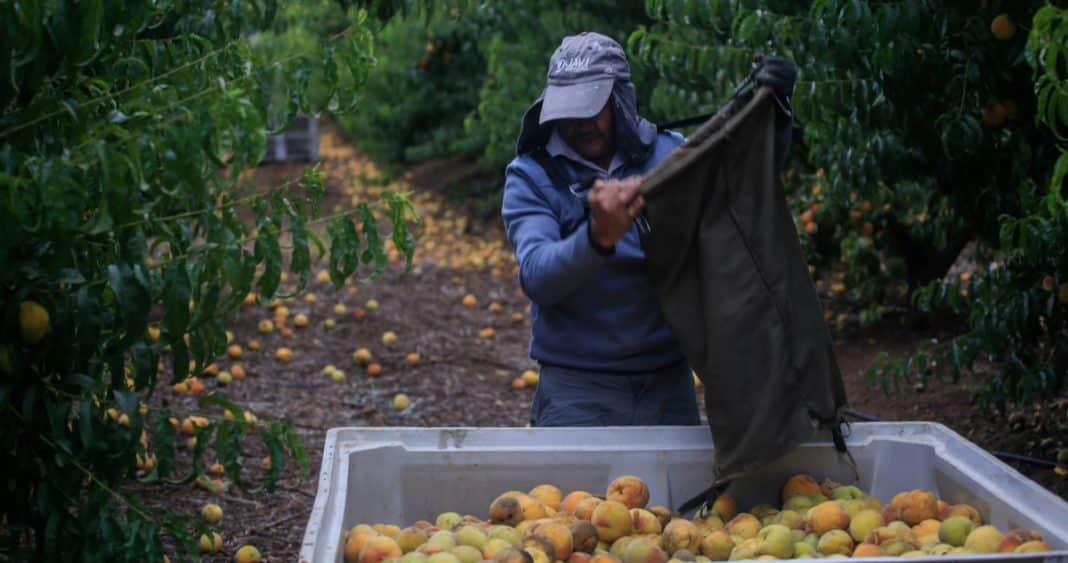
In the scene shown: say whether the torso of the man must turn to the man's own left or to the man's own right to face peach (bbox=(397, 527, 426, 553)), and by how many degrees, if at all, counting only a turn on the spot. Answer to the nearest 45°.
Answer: approximately 45° to the man's own right

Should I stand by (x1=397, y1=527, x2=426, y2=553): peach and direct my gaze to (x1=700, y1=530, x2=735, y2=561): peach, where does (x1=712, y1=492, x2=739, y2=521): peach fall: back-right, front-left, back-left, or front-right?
front-left

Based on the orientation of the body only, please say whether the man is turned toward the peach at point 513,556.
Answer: yes

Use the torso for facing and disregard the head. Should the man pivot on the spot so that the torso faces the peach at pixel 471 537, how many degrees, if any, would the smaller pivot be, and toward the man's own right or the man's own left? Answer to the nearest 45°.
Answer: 0° — they already face it

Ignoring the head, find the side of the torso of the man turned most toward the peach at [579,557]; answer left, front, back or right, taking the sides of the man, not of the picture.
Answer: front

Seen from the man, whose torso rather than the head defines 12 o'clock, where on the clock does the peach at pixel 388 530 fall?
The peach is roughly at 1 o'clock from the man.

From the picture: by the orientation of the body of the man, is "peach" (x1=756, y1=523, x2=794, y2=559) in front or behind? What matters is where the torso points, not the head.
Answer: in front

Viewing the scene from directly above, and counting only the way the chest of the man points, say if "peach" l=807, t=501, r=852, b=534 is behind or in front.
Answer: in front

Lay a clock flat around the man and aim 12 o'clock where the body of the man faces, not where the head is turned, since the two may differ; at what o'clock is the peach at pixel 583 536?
The peach is roughly at 12 o'clock from the man.

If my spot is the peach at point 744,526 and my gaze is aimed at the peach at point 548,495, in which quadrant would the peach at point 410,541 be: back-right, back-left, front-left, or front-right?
front-left

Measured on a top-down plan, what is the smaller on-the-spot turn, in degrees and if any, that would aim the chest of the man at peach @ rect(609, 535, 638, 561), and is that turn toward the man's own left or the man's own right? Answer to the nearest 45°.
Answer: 0° — they already face it

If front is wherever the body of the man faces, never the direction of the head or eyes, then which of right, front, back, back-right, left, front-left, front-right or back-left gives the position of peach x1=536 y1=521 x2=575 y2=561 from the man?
front

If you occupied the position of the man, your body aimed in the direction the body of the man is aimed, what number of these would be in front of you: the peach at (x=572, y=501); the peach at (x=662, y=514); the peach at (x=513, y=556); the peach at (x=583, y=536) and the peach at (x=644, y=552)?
5

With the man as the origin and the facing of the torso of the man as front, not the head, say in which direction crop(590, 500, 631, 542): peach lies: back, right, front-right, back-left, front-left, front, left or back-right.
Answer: front

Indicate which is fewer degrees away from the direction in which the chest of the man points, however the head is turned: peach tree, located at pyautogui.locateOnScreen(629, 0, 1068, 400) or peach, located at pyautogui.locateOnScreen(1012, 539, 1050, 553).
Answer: the peach

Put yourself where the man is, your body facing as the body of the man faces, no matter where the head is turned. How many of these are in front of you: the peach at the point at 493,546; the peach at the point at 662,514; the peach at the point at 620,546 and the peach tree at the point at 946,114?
3

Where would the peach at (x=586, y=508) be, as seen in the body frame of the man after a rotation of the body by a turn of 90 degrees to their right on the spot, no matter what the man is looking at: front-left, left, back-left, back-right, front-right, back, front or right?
left

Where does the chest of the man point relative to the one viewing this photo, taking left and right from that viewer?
facing the viewer
